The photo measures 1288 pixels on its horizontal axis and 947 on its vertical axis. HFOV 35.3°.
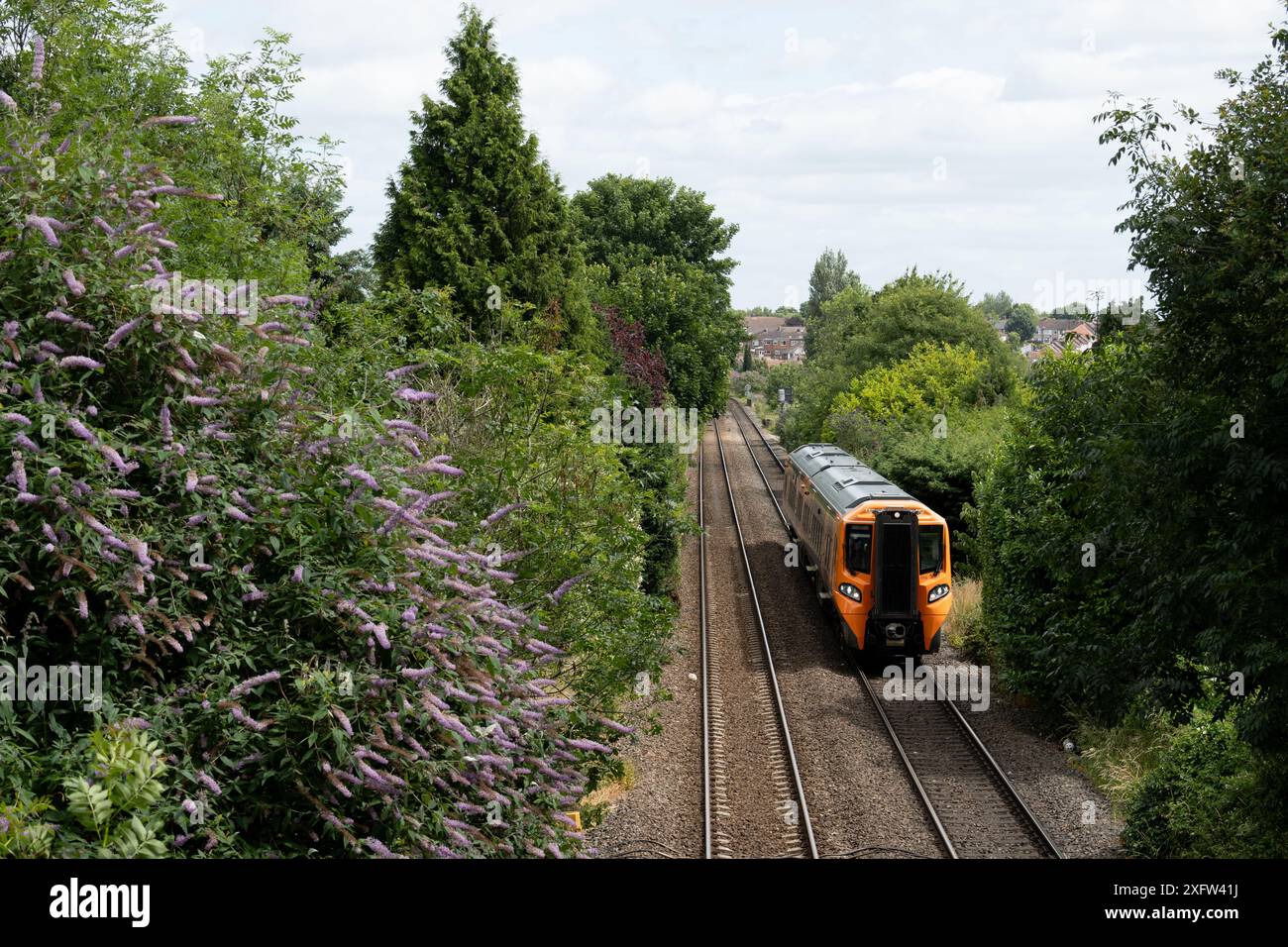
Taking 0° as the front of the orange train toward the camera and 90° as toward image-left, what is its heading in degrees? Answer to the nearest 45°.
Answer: approximately 0°

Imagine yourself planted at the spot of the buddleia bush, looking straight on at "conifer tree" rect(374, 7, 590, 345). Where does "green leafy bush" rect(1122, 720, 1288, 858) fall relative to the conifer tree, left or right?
right

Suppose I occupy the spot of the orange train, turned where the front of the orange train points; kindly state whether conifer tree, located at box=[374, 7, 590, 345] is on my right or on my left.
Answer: on my right

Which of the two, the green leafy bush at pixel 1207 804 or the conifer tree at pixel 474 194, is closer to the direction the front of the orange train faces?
the green leafy bush

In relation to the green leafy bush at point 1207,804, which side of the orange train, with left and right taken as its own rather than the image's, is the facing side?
front

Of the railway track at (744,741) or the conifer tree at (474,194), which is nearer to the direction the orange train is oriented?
the railway track
